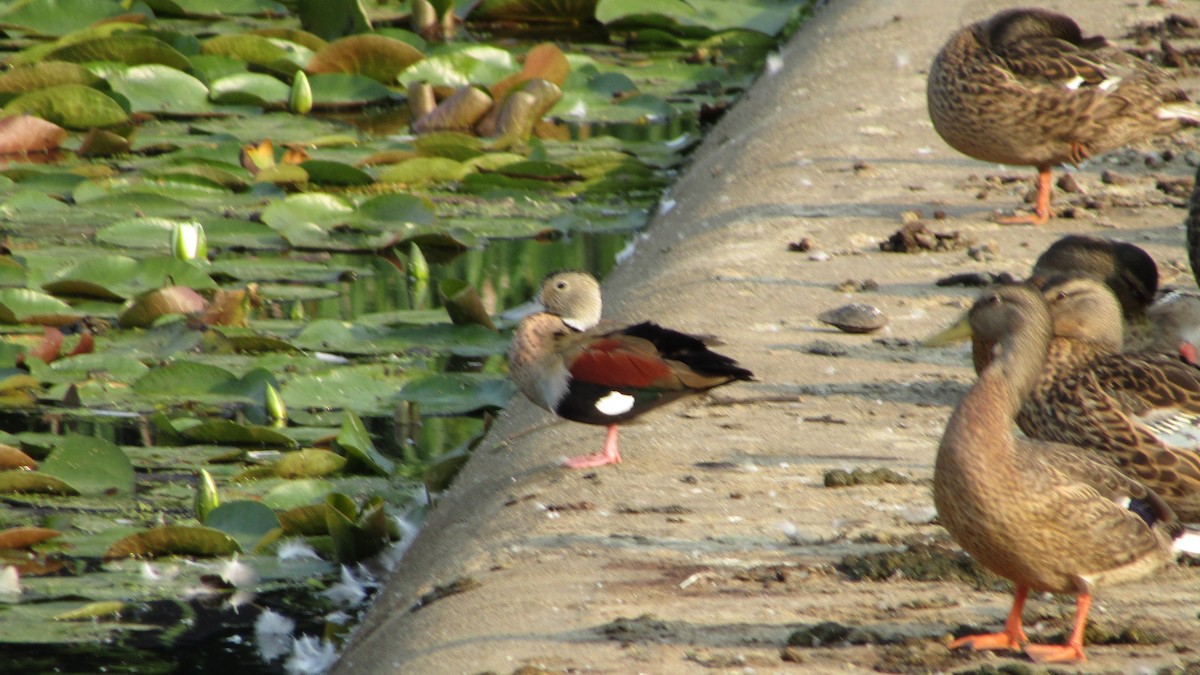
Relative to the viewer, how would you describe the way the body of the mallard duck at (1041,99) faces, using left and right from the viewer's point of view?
facing to the left of the viewer

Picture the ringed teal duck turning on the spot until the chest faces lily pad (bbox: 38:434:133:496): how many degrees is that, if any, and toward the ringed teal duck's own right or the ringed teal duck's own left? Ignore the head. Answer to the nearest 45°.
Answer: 0° — it already faces it

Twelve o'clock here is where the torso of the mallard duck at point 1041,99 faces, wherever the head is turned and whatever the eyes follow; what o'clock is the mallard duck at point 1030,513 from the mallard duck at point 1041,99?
the mallard duck at point 1030,513 is roughly at 9 o'clock from the mallard duck at point 1041,99.

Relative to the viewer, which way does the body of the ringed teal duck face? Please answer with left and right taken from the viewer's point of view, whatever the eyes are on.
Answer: facing to the left of the viewer

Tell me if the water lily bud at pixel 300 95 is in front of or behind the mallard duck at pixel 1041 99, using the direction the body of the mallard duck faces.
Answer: in front

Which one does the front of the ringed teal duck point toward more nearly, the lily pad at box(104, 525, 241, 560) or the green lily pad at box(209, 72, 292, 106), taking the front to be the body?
the lily pad

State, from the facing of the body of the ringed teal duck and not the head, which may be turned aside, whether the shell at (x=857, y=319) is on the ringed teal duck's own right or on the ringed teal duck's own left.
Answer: on the ringed teal duck's own right

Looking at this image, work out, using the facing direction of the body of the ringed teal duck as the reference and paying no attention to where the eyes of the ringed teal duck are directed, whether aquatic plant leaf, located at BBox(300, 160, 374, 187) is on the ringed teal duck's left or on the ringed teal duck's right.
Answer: on the ringed teal duck's right

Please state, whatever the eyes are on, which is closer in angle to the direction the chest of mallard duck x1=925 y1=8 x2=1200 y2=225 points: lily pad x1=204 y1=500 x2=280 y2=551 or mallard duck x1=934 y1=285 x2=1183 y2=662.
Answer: the lily pad

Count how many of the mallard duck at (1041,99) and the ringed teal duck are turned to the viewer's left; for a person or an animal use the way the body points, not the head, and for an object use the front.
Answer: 2

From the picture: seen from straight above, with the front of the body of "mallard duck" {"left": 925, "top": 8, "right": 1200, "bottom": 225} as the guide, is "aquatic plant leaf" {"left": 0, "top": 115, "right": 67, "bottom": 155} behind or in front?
in front

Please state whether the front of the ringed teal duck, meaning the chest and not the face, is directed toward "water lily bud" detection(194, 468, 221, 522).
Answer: yes
